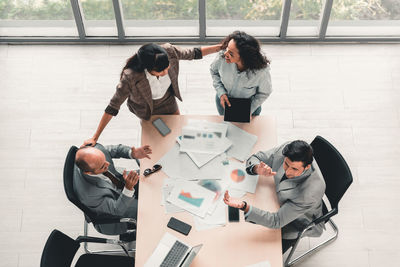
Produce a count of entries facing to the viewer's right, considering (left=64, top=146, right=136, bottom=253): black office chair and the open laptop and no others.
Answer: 1

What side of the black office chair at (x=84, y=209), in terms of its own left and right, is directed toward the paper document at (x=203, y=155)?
front

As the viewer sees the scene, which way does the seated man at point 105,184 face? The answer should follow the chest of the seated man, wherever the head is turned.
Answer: to the viewer's right

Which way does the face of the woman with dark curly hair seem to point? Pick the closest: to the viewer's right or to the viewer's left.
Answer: to the viewer's left

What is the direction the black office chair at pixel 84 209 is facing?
to the viewer's right

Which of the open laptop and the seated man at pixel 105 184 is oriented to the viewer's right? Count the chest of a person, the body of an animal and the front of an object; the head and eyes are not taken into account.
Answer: the seated man

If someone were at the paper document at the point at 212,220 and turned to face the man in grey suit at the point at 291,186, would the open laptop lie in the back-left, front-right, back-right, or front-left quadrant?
back-right

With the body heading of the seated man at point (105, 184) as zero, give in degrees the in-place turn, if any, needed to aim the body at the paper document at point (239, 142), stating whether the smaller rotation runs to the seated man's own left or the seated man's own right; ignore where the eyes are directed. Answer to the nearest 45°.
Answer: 0° — they already face it

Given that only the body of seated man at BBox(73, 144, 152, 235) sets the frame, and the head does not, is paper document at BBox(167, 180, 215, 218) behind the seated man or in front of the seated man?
in front

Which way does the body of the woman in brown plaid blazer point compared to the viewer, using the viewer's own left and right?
facing the viewer and to the right of the viewer

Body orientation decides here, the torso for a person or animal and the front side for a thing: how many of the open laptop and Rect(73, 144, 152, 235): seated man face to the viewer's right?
1

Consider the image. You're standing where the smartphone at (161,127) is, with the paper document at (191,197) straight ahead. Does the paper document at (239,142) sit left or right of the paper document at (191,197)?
left
